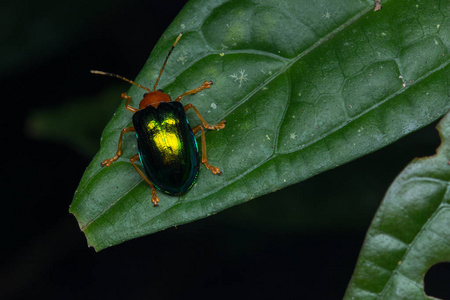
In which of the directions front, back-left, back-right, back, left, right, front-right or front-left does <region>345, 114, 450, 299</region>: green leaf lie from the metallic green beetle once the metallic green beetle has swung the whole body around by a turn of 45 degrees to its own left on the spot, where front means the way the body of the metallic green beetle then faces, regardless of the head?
back

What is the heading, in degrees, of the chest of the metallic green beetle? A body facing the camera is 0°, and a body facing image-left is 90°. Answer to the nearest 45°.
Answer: approximately 180°
